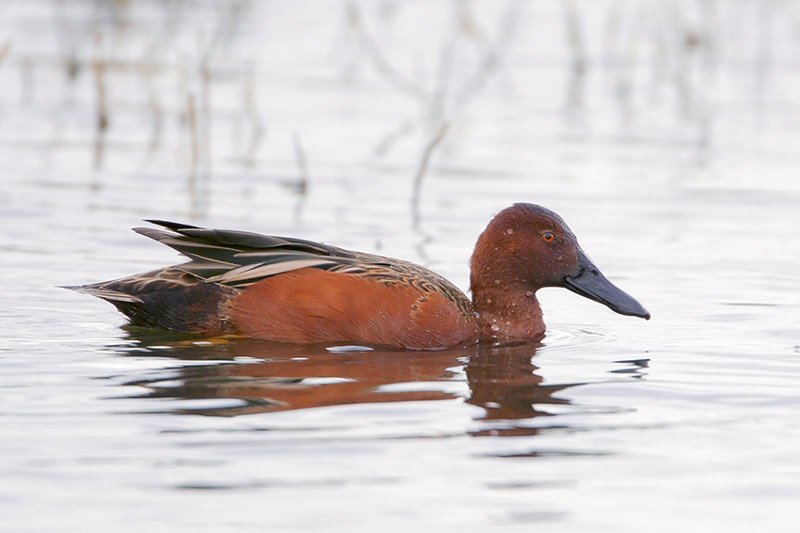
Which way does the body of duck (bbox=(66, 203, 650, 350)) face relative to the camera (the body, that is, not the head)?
to the viewer's right
